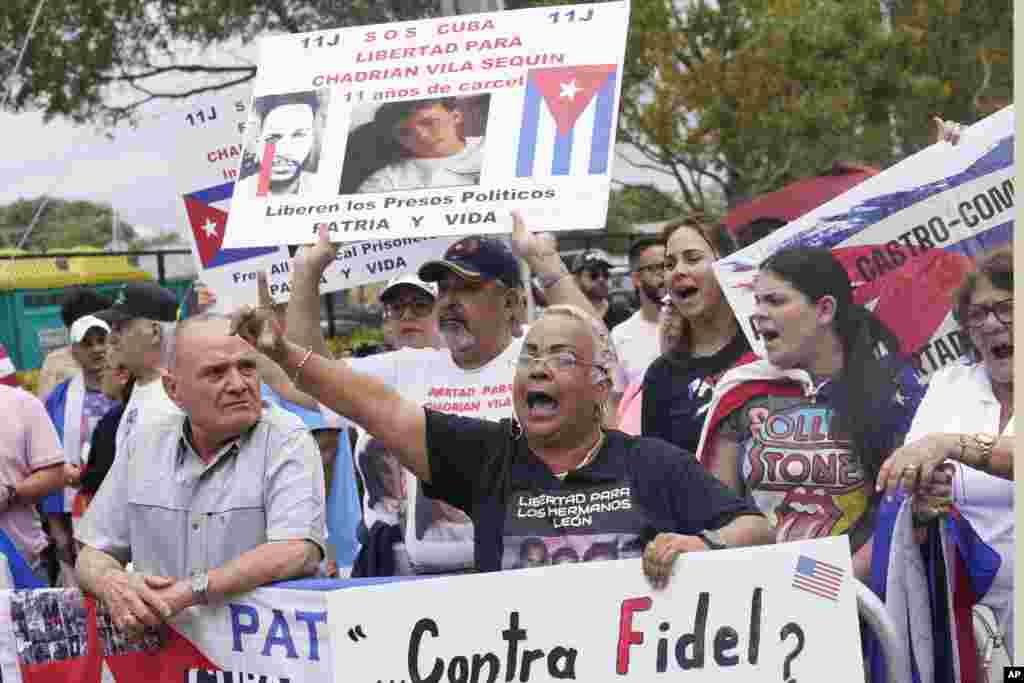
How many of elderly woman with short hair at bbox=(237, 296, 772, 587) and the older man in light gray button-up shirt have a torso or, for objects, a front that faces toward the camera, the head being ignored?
2

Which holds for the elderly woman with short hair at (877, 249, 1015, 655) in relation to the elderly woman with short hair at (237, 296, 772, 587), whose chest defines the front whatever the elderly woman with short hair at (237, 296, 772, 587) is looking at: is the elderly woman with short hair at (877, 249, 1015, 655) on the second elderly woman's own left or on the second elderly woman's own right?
on the second elderly woman's own left

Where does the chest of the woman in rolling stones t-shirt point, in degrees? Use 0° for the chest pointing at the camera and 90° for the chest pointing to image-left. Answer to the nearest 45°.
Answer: approximately 45°

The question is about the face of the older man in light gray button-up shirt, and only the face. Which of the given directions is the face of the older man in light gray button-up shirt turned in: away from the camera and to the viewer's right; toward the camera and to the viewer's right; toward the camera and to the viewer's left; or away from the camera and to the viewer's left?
toward the camera and to the viewer's right

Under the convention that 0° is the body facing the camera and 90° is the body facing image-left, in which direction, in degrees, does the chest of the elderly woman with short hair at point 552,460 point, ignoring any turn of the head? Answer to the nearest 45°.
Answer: approximately 0°

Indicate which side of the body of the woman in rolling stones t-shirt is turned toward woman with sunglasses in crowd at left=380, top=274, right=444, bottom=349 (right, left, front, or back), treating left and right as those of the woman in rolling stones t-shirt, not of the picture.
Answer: right

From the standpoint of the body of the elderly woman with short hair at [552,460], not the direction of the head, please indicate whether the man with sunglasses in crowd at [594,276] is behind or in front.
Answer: behind

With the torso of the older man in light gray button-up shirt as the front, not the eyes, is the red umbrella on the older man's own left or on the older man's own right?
on the older man's own left

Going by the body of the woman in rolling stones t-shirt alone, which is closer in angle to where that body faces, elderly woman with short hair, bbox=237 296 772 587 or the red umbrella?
the elderly woman with short hair

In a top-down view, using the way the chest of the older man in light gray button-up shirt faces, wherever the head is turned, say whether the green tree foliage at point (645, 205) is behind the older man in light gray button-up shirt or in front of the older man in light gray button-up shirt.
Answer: behind
